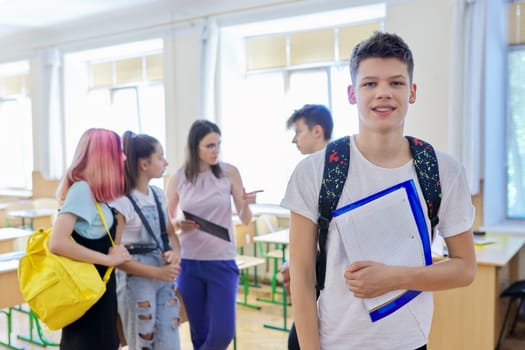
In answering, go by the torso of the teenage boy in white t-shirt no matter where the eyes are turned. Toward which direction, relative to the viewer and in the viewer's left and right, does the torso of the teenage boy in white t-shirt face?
facing the viewer

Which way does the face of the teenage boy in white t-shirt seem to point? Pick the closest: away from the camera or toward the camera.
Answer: toward the camera

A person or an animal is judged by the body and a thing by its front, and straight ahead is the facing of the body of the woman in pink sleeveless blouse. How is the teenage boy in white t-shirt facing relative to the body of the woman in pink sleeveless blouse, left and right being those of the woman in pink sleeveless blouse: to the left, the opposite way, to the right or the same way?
the same way

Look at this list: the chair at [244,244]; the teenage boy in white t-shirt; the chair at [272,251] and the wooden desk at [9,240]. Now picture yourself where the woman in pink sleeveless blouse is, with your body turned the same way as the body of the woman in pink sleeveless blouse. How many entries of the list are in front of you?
1

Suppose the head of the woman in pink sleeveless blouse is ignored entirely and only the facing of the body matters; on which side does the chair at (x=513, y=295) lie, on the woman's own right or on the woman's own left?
on the woman's own left

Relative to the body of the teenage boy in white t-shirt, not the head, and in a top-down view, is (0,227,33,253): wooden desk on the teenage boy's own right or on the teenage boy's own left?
on the teenage boy's own right

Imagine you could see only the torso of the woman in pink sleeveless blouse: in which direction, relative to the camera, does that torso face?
toward the camera

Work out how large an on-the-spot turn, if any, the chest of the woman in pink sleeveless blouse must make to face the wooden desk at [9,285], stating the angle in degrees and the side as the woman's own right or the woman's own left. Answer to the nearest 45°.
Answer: approximately 90° to the woman's own right

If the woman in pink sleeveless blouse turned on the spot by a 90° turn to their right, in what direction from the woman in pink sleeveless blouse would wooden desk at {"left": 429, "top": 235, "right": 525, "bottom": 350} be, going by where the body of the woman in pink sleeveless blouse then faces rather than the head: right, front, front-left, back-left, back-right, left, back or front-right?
back

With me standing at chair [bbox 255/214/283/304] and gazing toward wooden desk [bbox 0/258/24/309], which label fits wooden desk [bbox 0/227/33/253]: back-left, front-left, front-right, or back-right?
front-right
